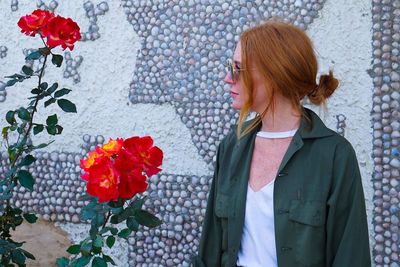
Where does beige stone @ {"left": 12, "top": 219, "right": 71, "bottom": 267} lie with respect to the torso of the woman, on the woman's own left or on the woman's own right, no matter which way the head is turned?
on the woman's own right

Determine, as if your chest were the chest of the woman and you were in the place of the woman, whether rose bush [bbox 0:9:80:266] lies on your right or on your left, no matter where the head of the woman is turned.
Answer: on your right

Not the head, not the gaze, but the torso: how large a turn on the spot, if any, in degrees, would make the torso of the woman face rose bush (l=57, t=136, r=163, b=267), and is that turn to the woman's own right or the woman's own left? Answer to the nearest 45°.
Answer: approximately 45° to the woman's own right

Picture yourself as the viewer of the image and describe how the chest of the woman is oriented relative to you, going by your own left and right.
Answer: facing the viewer and to the left of the viewer

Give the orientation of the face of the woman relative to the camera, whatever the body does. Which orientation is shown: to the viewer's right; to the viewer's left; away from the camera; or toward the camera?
to the viewer's left

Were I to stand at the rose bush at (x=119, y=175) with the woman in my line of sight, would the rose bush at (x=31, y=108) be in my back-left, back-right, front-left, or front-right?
back-left
